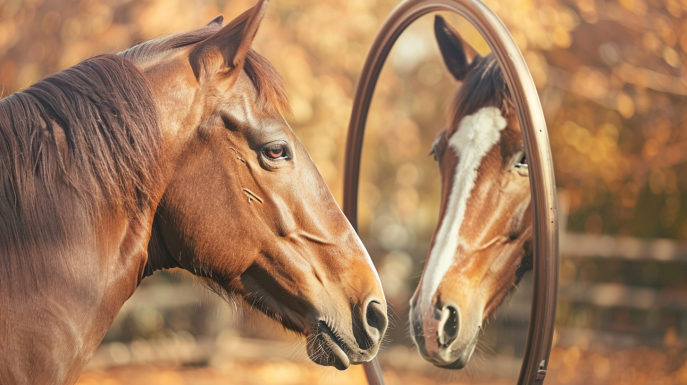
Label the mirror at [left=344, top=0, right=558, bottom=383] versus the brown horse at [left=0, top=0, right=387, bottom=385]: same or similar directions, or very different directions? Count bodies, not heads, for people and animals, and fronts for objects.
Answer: very different directions

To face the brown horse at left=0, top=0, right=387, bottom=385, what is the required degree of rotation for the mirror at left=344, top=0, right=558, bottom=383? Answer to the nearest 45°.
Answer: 0° — it already faces it

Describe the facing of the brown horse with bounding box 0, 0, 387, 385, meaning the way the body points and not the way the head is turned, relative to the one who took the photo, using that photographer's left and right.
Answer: facing to the right of the viewer

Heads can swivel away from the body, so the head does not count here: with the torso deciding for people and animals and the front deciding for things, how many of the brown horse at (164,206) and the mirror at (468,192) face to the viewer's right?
1

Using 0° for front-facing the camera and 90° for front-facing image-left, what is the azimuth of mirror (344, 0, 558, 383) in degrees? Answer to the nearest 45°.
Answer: approximately 45°

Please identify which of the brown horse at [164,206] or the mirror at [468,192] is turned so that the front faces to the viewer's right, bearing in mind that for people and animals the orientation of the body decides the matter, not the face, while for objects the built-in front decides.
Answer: the brown horse
